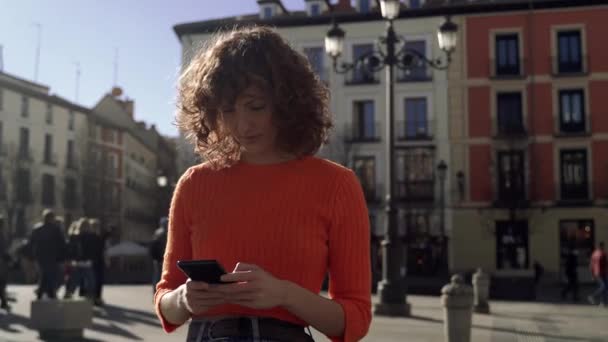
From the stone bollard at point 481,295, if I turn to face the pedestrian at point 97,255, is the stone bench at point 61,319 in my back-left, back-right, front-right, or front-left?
front-left

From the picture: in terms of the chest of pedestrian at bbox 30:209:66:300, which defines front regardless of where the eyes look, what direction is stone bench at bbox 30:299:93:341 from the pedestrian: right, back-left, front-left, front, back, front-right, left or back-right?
back

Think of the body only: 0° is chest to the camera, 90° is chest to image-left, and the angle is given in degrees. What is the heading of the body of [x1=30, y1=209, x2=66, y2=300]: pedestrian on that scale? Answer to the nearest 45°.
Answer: approximately 180°

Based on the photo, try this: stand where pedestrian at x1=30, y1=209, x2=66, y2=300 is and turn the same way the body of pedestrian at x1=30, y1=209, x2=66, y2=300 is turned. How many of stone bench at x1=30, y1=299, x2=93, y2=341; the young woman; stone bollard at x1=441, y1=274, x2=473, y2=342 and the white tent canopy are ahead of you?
1

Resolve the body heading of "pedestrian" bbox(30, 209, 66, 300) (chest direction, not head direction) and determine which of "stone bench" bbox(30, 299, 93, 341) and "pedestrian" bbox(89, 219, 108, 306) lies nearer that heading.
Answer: the pedestrian

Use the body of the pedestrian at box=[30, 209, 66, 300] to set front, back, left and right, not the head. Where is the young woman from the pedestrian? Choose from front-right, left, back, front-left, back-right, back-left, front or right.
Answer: back

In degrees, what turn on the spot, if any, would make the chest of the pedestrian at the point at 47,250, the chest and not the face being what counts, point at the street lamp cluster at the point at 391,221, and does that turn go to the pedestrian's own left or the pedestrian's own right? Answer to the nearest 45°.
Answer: approximately 90° to the pedestrian's own right

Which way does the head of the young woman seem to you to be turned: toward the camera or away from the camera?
toward the camera

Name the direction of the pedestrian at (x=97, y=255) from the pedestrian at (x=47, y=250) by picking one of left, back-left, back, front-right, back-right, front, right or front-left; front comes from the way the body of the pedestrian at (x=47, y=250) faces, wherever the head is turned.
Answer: front-right

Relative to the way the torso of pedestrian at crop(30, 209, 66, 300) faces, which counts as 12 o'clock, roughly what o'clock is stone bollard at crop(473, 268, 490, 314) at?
The stone bollard is roughly at 3 o'clock from the pedestrian.

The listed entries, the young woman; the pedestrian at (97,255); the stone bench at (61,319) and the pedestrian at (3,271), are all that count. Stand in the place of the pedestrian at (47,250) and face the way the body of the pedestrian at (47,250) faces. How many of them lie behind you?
2
